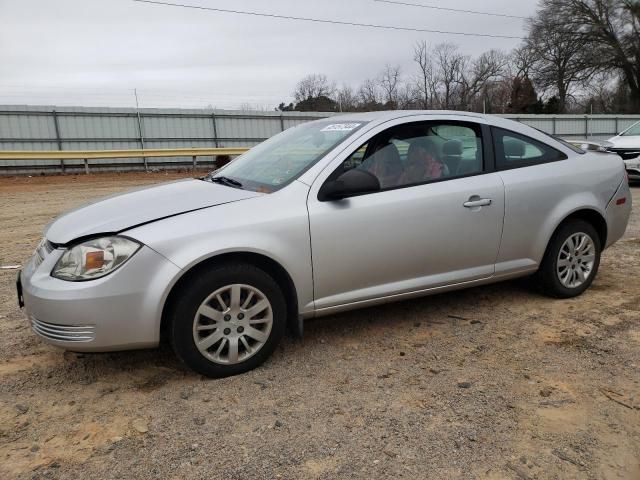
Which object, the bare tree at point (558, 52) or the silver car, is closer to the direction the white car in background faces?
the silver car

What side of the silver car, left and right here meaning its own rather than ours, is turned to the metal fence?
right

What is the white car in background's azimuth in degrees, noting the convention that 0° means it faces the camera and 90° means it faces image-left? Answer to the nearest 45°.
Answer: approximately 45°

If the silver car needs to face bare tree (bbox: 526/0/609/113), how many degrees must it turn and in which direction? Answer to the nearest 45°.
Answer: approximately 180°

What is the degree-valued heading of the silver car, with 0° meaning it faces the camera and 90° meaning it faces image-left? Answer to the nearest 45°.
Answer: approximately 45°

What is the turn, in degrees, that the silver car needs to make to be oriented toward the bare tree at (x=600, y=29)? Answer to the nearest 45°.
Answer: approximately 180°

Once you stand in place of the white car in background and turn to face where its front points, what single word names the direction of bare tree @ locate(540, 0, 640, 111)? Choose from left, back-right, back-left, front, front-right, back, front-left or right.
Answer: back-right

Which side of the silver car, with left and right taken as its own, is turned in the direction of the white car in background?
back

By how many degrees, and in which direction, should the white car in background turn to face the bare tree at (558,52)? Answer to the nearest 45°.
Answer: approximately 135° to its right

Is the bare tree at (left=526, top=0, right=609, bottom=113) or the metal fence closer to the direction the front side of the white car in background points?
the metal fence
